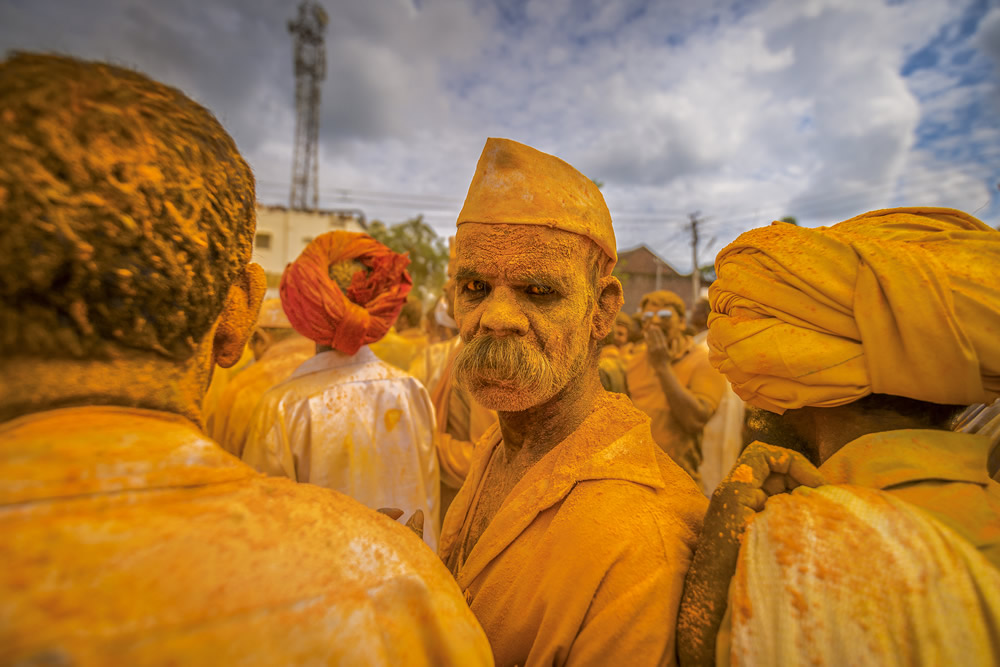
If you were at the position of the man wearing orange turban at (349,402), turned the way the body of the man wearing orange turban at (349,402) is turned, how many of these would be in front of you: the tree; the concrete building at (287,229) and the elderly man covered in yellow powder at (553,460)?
2

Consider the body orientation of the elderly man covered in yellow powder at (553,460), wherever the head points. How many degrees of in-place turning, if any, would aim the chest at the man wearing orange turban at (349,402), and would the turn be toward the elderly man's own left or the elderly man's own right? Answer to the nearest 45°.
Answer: approximately 90° to the elderly man's own right

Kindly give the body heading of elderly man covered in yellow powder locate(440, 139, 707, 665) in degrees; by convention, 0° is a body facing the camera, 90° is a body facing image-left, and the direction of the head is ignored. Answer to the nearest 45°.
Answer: approximately 45°

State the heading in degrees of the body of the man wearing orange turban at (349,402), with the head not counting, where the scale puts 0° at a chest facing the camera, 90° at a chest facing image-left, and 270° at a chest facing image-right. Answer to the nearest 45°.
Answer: approximately 180°

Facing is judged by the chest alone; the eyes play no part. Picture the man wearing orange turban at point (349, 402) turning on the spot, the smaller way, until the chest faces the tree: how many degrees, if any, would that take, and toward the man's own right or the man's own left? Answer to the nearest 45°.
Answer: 0° — they already face it

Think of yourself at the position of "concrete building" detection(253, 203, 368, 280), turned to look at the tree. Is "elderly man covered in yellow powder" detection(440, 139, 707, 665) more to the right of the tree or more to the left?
right

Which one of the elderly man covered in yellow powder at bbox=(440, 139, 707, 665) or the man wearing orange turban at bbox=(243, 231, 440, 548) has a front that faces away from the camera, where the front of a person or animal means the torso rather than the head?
the man wearing orange turban at bbox=(243, 231, 440, 548)

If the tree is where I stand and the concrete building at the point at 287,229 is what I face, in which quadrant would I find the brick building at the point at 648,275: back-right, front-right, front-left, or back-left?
back-right

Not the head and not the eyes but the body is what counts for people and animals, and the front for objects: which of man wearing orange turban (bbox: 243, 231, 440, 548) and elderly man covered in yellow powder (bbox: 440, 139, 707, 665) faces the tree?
man wearing orange turban (bbox: 243, 231, 440, 548)

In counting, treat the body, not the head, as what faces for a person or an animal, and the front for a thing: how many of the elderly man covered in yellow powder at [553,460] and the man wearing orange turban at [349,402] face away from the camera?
1
